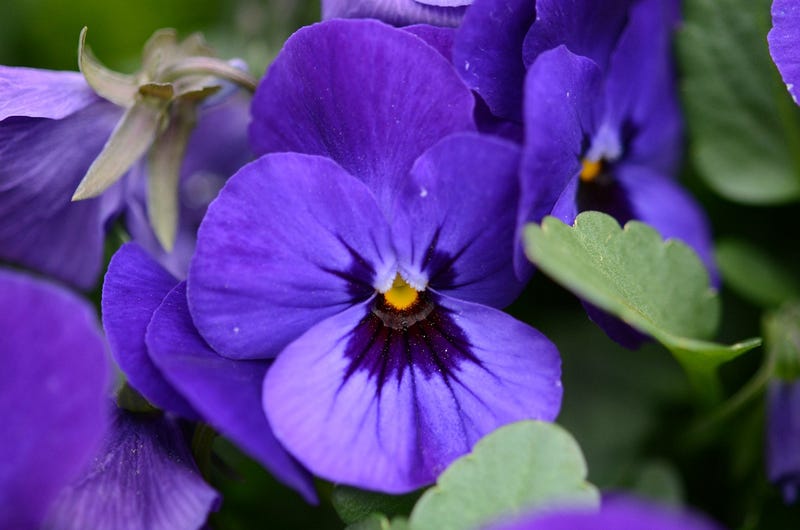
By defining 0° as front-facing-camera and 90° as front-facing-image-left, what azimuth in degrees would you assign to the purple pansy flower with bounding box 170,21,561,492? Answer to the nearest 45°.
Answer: approximately 0°
